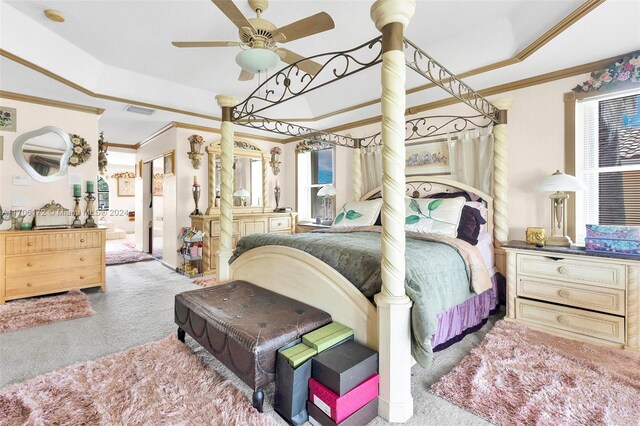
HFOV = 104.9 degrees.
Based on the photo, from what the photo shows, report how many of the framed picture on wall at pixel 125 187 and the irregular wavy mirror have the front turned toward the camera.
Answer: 2

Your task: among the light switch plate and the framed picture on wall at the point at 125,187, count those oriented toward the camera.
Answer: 2

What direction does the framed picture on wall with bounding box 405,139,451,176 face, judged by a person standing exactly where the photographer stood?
facing the viewer and to the left of the viewer

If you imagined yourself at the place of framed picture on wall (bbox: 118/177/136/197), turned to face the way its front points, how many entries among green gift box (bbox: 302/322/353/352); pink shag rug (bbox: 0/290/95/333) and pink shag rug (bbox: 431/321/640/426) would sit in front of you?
3

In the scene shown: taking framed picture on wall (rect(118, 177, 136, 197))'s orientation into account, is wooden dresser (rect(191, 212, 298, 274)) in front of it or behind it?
in front

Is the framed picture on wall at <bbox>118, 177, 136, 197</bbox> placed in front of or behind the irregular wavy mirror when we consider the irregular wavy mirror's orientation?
behind

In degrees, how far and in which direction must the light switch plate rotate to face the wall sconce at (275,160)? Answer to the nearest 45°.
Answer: approximately 90° to its left

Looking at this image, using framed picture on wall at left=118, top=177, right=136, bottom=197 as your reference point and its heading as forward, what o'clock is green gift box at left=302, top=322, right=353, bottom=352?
The green gift box is roughly at 12 o'clock from the framed picture on wall.

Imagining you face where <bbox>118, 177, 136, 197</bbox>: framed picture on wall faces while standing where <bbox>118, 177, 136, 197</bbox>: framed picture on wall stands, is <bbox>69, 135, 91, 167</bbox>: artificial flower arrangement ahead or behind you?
ahead

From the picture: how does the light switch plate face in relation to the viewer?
toward the camera

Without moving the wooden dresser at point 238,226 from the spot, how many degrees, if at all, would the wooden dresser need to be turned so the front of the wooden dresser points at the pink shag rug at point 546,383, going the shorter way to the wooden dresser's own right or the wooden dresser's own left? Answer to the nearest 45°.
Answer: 0° — it already faces it

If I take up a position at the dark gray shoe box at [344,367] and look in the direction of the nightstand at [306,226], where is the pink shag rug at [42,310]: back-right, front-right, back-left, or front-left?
front-left
